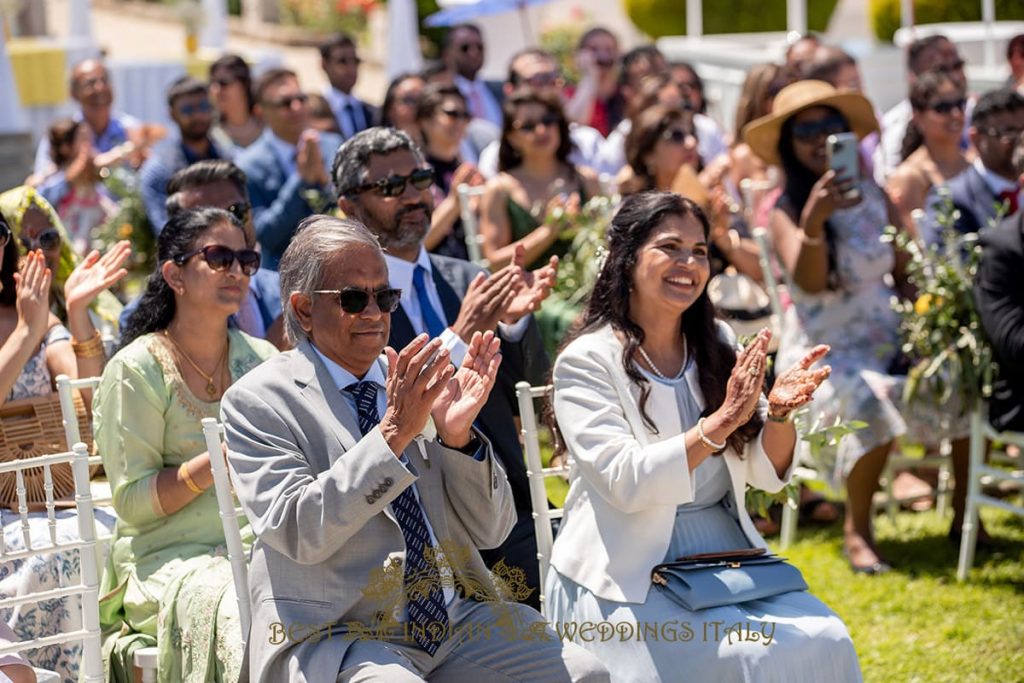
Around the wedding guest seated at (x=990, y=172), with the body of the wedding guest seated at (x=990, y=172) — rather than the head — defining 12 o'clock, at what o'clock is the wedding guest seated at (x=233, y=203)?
the wedding guest seated at (x=233, y=203) is roughly at 3 o'clock from the wedding guest seated at (x=990, y=172).

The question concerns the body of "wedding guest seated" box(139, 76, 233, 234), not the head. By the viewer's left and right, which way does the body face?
facing the viewer and to the right of the viewer

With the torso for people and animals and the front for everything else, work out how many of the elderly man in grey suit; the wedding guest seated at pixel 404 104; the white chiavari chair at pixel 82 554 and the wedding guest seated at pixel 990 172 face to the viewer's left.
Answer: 0

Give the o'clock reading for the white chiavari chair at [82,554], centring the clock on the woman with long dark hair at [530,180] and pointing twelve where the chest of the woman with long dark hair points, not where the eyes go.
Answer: The white chiavari chair is roughly at 2 o'clock from the woman with long dark hair.

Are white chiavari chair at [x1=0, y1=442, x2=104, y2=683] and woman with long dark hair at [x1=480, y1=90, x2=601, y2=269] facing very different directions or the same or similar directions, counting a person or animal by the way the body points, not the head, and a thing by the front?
same or similar directions

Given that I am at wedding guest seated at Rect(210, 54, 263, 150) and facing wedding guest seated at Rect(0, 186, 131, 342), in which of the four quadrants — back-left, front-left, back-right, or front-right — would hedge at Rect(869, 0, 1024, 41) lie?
back-left

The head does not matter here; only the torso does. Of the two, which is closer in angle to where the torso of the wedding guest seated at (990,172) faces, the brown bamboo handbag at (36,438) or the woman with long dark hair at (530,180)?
the brown bamboo handbag

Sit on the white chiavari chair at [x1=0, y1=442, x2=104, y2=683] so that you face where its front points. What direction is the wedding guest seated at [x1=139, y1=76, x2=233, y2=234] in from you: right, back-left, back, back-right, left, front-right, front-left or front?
back-left

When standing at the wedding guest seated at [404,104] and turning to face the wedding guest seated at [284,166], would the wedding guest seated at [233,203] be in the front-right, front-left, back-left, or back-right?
front-left

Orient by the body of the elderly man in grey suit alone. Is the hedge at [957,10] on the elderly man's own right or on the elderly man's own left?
on the elderly man's own left

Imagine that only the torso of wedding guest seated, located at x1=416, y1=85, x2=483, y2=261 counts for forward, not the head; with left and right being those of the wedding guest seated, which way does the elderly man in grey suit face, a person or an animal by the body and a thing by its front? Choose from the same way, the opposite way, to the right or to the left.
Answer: the same way

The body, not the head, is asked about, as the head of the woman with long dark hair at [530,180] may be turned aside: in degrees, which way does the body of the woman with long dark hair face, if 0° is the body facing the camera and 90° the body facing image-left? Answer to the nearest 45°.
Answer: approximately 315°

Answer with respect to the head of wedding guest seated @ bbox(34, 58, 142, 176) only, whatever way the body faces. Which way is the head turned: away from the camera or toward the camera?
toward the camera

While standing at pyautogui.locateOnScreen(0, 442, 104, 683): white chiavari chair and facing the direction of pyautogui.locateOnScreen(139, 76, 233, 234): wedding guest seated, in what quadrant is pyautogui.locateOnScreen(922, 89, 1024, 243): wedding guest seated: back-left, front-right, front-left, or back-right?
front-right

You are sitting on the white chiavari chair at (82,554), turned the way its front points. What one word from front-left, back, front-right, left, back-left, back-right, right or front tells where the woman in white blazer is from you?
front-left
